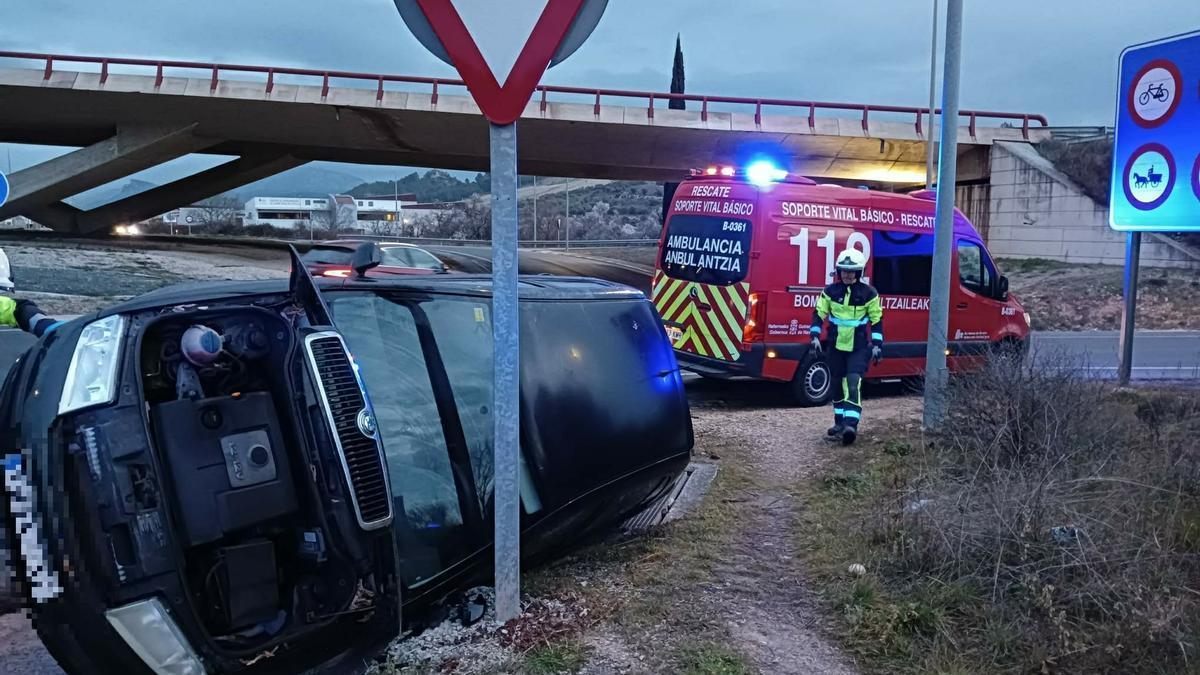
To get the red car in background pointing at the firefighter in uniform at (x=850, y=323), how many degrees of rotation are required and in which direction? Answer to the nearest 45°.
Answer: approximately 90° to its right

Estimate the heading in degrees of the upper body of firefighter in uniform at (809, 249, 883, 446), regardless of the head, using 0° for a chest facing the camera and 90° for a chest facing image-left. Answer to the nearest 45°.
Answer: approximately 0°

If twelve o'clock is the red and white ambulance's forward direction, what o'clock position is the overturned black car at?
The overturned black car is roughly at 5 o'clock from the red and white ambulance.

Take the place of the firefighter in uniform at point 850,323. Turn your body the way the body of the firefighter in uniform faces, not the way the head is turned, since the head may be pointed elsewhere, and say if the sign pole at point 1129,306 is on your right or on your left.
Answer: on your left

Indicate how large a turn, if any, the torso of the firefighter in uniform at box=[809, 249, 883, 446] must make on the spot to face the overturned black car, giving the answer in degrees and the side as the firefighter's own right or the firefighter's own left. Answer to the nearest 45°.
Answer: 0° — they already face it

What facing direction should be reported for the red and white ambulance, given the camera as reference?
facing away from the viewer and to the right of the viewer

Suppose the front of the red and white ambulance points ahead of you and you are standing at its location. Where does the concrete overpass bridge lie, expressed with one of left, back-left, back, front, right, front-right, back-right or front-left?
left

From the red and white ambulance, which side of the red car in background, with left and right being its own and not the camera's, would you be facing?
right

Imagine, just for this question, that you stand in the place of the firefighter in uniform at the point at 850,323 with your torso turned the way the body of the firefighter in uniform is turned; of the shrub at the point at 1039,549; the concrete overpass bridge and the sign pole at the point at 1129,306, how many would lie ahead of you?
1

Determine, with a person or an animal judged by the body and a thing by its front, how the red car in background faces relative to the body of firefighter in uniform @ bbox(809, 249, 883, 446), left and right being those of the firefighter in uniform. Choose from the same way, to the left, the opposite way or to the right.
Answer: the opposite way
